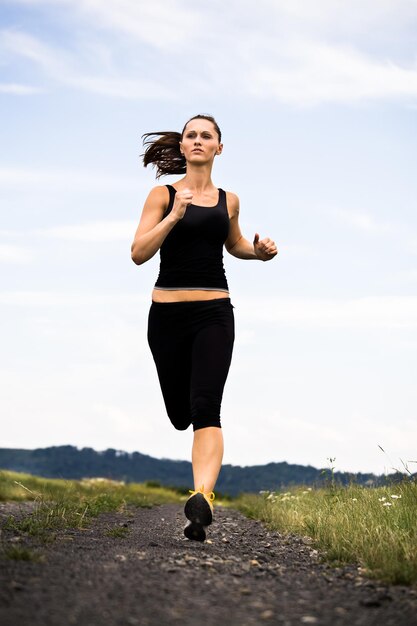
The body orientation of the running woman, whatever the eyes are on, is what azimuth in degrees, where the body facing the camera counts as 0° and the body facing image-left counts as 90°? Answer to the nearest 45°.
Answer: approximately 0°
